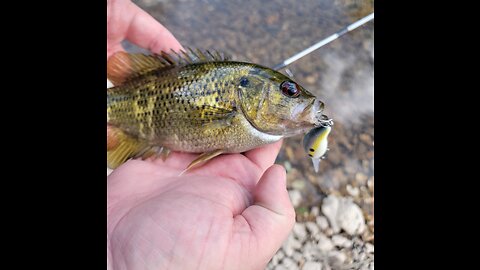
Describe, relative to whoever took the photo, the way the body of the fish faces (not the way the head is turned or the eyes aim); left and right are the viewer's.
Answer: facing to the right of the viewer
